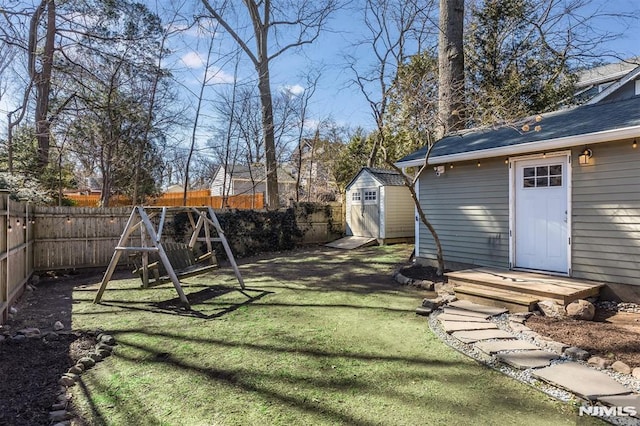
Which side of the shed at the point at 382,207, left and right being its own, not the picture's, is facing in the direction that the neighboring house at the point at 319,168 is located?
right

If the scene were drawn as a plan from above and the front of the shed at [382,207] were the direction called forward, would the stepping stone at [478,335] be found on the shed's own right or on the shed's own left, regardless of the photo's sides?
on the shed's own left

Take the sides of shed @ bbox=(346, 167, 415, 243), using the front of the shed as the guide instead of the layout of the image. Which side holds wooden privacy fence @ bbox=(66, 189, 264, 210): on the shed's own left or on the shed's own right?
on the shed's own right

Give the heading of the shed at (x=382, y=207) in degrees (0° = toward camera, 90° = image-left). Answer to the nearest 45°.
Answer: approximately 45°

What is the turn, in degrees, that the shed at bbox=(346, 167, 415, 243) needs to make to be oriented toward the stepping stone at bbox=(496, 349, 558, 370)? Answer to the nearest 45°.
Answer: approximately 45° to its left

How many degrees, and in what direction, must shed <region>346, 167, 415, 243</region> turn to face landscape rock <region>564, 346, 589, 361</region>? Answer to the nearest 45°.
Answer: approximately 45° to its left

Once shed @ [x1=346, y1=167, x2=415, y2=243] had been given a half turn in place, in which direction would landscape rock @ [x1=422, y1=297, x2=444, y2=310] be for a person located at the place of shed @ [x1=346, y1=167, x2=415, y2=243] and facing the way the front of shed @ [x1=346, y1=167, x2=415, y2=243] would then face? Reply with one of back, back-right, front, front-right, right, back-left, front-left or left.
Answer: back-right

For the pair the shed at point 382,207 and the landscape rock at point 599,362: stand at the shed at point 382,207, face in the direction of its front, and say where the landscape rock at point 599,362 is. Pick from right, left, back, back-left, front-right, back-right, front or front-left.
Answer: front-left

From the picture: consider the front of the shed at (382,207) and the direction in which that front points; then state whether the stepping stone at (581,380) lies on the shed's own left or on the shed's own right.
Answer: on the shed's own left

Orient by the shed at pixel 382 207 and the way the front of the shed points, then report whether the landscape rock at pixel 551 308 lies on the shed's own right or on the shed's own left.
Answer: on the shed's own left

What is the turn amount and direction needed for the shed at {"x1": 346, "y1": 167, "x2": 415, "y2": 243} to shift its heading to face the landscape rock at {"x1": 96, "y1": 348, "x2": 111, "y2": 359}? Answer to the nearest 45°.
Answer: approximately 45° to its left

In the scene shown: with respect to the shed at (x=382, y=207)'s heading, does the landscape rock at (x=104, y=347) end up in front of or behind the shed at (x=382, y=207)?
in front

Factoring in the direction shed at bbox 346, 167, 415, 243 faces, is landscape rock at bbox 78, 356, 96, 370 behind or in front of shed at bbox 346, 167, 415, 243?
in front

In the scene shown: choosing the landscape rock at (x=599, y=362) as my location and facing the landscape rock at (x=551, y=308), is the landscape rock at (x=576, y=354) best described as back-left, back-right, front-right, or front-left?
front-left

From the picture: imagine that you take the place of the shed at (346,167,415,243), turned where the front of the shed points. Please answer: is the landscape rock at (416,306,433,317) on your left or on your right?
on your left

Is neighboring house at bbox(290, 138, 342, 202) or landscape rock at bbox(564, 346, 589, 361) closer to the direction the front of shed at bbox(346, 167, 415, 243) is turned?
the landscape rock
